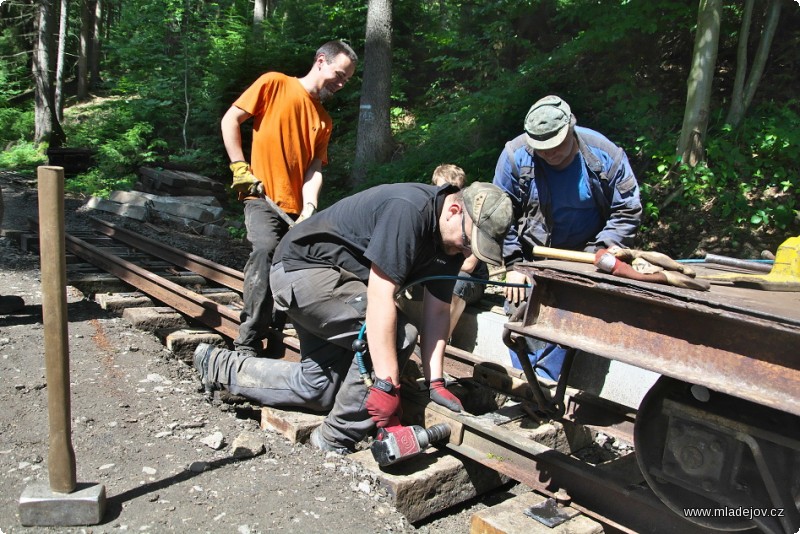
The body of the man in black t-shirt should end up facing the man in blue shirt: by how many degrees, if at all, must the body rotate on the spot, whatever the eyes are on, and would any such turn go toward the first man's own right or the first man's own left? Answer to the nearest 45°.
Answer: approximately 45° to the first man's own left

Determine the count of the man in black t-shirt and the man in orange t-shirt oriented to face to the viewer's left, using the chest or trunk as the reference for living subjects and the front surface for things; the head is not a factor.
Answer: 0

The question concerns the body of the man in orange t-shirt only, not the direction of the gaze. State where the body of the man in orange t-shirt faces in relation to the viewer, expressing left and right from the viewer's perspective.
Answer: facing the viewer and to the right of the viewer

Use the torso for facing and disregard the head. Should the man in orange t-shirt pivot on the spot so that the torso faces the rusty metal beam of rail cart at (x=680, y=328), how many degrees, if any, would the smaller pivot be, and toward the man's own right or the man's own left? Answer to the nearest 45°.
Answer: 0° — they already face it

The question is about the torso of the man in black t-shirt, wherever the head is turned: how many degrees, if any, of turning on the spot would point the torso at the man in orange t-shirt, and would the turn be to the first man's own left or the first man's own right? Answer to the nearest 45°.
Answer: approximately 135° to the first man's own left

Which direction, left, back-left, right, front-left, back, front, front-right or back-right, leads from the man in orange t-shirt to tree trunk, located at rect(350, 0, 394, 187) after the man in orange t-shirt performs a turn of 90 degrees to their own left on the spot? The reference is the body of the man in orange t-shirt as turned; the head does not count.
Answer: front-left

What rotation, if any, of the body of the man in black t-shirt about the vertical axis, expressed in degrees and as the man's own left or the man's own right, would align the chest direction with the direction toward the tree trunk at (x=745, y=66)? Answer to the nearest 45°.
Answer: approximately 45° to the man's own left

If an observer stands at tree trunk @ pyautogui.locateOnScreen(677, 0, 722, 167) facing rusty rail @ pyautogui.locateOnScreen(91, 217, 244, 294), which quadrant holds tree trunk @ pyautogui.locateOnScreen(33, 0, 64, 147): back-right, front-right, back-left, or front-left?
front-right

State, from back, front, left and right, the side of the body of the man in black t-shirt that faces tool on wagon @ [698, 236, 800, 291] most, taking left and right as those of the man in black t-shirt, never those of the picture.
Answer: front

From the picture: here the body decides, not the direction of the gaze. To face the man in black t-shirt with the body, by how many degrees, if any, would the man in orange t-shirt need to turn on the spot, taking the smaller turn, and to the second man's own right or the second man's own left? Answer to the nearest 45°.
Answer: approximately 45° to the second man's own right

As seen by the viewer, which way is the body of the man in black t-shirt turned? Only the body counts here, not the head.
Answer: to the viewer's right
